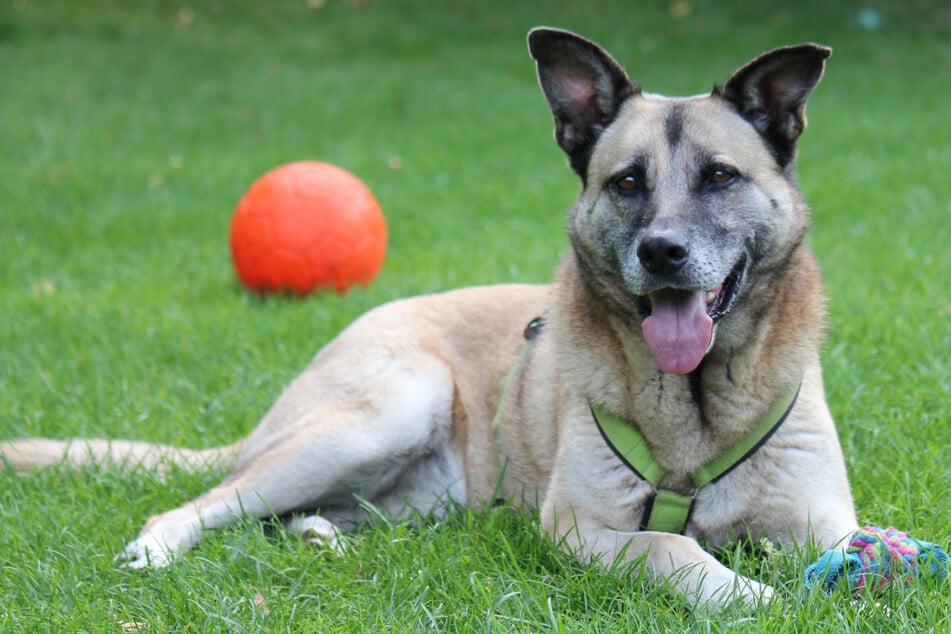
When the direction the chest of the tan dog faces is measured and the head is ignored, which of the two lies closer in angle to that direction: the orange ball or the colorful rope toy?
the colorful rope toy

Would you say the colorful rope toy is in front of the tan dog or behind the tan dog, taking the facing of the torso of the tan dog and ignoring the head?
in front

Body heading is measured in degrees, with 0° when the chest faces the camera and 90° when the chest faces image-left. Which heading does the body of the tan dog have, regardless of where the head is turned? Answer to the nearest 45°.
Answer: approximately 315°

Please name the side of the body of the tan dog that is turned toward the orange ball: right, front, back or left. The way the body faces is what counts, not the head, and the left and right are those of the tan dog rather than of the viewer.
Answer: back
